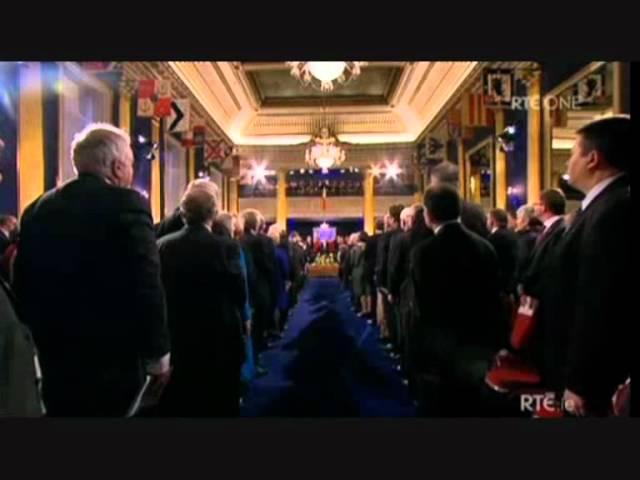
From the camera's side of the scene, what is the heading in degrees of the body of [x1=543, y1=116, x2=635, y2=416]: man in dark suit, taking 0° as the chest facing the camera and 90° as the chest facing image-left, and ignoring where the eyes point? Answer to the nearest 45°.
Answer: approximately 90°

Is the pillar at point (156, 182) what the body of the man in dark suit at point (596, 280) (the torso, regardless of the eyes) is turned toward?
yes

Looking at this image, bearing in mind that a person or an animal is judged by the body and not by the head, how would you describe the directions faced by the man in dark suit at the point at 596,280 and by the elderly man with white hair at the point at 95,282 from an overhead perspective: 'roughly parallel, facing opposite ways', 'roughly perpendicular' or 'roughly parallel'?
roughly perpendicular

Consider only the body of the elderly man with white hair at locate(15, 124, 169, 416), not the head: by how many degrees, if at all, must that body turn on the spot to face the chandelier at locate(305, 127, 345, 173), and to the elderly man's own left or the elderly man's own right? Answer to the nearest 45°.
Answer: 0° — they already face it

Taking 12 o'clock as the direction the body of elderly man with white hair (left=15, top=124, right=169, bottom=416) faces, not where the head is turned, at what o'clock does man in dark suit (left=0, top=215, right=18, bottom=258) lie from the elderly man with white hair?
The man in dark suit is roughly at 11 o'clock from the elderly man with white hair.

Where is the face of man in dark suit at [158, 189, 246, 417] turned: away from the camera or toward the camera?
away from the camera

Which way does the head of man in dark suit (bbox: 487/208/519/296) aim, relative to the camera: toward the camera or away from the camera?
away from the camera

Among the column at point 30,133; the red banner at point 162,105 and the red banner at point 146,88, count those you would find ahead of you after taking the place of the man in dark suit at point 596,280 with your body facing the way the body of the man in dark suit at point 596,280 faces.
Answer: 3

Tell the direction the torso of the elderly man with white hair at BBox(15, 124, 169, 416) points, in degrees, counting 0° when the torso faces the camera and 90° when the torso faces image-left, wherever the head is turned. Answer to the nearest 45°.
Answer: approximately 225°

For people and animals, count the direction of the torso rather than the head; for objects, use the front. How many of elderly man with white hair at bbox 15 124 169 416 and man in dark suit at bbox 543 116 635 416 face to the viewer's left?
1

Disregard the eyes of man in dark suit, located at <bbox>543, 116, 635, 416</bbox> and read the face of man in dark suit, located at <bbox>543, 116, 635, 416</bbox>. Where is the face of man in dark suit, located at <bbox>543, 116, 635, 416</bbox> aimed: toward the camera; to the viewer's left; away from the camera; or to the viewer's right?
to the viewer's left
